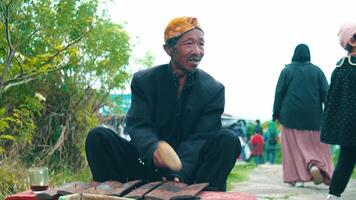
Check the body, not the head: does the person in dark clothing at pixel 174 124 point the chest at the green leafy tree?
no

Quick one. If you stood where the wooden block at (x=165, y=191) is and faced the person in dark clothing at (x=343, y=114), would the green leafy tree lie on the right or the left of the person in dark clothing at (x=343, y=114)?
left

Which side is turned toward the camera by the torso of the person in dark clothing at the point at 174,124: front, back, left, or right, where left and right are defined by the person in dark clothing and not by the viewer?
front

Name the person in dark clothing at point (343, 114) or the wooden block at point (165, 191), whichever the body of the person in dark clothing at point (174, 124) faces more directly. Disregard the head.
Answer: the wooden block

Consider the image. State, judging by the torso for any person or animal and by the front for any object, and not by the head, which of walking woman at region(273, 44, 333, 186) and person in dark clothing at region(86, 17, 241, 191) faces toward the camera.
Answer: the person in dark clothing

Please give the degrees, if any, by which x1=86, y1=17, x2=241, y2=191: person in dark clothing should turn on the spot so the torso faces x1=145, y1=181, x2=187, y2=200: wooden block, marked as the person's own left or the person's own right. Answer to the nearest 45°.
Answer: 0° — they already face it

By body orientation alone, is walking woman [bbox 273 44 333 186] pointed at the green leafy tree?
no

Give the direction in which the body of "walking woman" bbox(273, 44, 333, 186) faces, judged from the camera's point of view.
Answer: away from the camera

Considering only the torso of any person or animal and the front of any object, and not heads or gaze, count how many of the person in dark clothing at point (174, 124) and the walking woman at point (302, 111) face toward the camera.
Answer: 1

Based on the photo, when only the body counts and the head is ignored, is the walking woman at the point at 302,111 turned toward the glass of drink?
no

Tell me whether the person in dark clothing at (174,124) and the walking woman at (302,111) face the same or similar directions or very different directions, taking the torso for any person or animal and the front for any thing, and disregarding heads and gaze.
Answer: very different directions

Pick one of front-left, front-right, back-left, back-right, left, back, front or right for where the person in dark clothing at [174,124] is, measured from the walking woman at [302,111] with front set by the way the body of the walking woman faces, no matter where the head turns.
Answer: back

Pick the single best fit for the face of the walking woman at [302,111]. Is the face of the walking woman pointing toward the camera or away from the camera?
away from the camera

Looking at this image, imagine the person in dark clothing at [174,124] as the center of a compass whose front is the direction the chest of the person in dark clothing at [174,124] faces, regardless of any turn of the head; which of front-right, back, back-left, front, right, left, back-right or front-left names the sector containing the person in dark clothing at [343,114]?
back-left

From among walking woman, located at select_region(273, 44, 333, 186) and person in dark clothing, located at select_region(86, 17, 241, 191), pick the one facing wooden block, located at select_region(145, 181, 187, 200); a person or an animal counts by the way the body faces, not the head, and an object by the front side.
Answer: the person in dark clothing

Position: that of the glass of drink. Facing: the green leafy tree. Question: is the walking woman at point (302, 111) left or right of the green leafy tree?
right

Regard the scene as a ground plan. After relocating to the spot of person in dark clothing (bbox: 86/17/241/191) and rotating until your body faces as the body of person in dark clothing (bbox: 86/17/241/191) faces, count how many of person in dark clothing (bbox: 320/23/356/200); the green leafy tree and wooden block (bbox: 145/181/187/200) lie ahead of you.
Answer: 1

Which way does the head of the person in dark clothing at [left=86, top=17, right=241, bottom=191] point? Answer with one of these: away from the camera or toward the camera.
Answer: toward the camera

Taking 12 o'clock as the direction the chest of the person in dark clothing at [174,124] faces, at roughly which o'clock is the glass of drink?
The glass of drink is roughly at 3 o'clock from the person in dark clothing.
